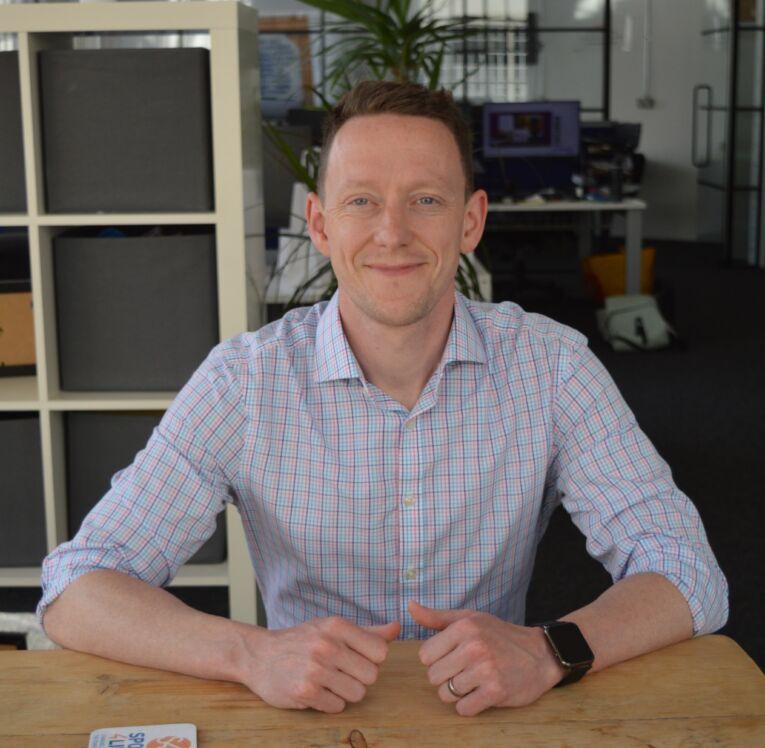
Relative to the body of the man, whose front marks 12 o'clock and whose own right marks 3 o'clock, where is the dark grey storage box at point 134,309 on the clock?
The dark grey storage box is roughly at 5 o'clock from the man.

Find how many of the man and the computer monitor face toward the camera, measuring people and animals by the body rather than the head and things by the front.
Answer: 2

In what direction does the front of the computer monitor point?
toward the camera

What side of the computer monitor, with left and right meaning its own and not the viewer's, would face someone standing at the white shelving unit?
front

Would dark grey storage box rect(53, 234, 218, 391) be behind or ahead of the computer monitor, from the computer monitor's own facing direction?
ahead

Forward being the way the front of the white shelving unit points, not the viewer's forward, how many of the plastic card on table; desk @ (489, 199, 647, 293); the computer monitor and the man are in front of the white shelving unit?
2

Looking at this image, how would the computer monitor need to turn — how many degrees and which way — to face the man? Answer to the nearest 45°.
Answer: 0° — it already faces them

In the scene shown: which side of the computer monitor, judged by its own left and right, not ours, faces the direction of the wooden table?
front

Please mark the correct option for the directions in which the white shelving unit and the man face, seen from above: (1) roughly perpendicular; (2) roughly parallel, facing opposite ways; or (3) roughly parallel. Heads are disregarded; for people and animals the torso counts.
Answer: roughly parallel

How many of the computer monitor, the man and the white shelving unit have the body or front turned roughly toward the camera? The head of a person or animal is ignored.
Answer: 3
